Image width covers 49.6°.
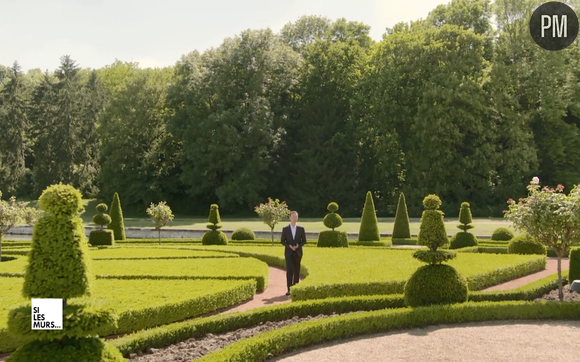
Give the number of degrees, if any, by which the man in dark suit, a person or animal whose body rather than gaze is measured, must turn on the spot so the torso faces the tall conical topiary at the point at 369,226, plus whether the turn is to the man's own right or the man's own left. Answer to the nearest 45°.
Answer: approximately 180°

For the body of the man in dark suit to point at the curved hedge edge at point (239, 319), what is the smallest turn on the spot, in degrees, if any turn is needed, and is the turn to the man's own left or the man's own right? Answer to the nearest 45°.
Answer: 0° — they already face it

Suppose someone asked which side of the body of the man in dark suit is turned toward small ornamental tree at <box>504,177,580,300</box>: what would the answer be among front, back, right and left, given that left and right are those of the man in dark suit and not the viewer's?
left

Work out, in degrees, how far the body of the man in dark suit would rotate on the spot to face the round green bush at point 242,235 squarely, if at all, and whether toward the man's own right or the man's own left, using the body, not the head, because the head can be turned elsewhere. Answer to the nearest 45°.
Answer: approximately 180°

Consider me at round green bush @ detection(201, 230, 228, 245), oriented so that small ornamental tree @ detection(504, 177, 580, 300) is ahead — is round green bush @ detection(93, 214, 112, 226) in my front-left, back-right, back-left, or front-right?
back-right

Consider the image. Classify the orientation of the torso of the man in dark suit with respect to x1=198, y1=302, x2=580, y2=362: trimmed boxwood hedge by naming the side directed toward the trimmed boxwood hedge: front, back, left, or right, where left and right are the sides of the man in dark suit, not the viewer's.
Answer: front

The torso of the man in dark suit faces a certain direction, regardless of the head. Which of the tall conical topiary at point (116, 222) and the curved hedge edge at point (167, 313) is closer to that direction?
the curved hedge edge

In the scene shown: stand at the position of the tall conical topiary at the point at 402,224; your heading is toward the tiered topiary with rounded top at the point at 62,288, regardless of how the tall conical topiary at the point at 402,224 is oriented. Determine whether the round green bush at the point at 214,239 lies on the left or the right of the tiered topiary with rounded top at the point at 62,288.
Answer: right

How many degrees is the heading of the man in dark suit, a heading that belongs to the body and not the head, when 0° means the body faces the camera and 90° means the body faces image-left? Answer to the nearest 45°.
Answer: approximately 0°

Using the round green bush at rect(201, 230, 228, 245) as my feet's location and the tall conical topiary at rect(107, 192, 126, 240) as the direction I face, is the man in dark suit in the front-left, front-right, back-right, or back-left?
back-left

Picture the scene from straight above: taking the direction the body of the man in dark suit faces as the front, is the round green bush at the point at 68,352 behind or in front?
in front
